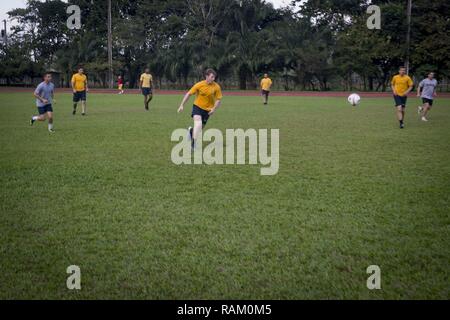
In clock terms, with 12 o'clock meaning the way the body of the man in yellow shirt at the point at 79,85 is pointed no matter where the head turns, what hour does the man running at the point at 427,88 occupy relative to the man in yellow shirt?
The man running is roughly at 10 o'clock from the man in yellow shirt.

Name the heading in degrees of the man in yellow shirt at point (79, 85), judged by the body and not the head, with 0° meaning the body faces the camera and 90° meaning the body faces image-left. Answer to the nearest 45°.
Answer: approximately 0°

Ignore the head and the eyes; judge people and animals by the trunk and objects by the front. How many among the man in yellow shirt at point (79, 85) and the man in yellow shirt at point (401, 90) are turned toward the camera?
2

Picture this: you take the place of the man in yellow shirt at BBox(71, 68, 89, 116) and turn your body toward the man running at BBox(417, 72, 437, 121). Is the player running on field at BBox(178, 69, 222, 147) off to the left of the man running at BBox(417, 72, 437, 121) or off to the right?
right

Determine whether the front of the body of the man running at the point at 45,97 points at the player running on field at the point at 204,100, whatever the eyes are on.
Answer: yes

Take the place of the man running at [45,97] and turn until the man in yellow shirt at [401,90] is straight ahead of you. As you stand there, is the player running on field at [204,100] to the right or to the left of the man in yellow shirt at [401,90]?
right

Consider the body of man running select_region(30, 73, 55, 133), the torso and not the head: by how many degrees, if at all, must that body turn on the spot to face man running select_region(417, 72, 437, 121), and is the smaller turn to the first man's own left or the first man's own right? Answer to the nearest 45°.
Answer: approximately 45° to the first man's own left

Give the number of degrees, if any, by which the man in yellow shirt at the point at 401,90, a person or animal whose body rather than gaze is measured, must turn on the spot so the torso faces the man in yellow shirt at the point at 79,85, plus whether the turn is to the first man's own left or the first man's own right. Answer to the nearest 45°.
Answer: approximately 90° to the first man's own right
